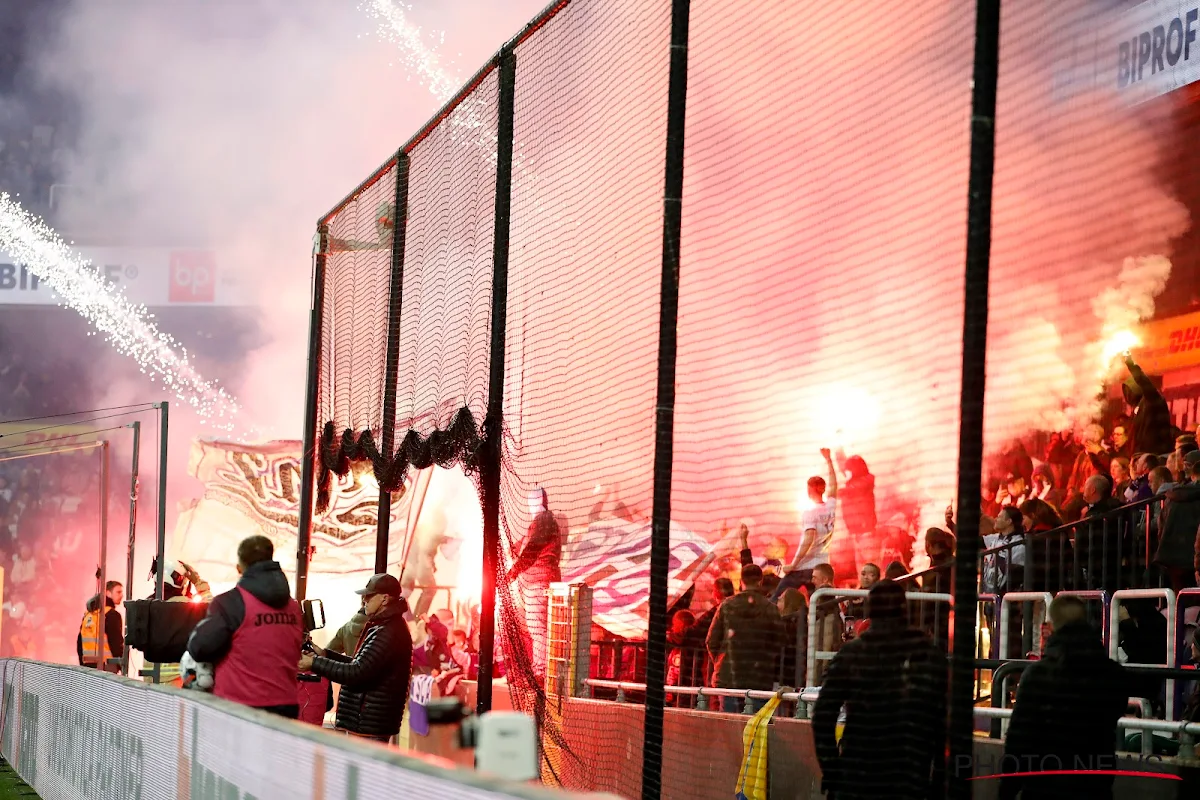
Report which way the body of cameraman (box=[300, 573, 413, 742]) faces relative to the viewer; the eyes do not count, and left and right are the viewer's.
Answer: facing to the left of the viewer

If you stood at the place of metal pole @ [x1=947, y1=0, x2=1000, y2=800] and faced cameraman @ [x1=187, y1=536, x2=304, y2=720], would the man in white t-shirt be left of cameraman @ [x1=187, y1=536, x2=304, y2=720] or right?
right

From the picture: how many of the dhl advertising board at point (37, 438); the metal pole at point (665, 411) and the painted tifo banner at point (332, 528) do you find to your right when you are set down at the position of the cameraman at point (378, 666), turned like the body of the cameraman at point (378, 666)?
2

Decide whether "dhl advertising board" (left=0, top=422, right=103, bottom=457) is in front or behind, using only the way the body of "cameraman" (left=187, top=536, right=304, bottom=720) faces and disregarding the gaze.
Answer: in front

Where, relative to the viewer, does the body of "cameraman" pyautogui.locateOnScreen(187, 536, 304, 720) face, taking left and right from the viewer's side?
facing away from the viewer and to the left of the viewer

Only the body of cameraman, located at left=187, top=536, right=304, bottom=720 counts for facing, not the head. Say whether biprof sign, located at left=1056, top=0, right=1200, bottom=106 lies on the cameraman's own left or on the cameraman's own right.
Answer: on the cameraman's own right
